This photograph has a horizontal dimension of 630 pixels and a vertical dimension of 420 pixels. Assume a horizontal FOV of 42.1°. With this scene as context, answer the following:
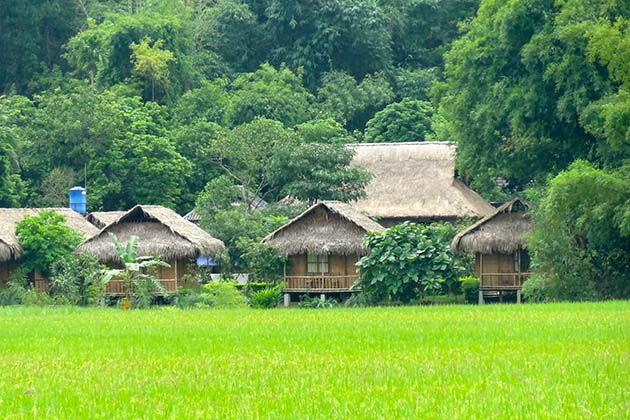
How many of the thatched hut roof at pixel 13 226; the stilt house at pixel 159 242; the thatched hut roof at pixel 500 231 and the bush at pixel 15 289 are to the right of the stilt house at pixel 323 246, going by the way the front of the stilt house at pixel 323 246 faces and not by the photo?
3

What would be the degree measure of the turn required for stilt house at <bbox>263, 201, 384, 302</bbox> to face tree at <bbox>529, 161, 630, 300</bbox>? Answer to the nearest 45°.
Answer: approximately 45° to its left

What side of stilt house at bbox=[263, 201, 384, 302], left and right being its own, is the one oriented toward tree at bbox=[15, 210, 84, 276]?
right

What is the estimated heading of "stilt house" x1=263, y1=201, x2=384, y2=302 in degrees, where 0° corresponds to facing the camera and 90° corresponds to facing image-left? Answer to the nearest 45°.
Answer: approximately 0°

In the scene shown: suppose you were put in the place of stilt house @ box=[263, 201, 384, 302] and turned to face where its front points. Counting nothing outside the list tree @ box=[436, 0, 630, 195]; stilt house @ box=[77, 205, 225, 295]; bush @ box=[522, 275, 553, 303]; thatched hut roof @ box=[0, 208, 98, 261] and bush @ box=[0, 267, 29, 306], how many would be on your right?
3

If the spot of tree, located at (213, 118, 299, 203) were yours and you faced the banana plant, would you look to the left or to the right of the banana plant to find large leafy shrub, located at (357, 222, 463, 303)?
left

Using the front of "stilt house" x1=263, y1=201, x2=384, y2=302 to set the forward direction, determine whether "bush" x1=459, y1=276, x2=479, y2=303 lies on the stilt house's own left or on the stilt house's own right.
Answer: on the stilt house's own left

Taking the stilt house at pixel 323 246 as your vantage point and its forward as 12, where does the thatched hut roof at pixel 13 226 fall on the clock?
The thatched hut roof is roughly at 3 o'clock from the stilt house.

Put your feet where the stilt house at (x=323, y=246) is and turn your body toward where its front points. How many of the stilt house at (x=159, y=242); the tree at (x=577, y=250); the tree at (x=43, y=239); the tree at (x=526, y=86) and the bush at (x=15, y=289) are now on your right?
3

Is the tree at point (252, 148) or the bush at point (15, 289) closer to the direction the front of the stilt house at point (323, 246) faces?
the bush

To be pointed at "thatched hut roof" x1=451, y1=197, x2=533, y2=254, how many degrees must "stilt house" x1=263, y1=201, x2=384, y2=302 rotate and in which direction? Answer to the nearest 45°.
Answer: approximately 90° to its left

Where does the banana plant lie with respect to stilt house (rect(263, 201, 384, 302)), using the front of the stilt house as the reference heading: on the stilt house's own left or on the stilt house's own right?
on the stilt house's own right
